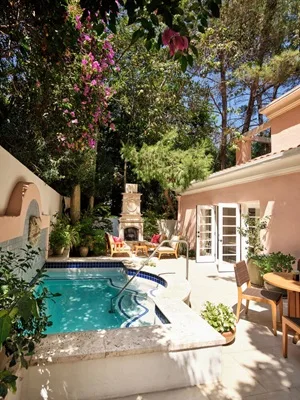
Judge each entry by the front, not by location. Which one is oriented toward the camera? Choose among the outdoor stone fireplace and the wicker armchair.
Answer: the outdoor stone fireplace

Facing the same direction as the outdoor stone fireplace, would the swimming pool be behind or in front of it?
in front

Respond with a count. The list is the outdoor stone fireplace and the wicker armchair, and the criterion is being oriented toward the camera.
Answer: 1

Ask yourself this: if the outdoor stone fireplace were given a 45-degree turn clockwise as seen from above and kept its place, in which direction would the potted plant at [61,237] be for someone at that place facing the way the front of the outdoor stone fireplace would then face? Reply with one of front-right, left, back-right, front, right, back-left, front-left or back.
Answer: front

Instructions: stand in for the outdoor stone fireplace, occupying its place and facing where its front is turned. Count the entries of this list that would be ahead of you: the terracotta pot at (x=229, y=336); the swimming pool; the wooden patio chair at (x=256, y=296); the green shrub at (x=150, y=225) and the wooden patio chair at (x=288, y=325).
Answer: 4

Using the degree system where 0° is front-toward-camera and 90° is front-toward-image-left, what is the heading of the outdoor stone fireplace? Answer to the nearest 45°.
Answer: approximately 0°
